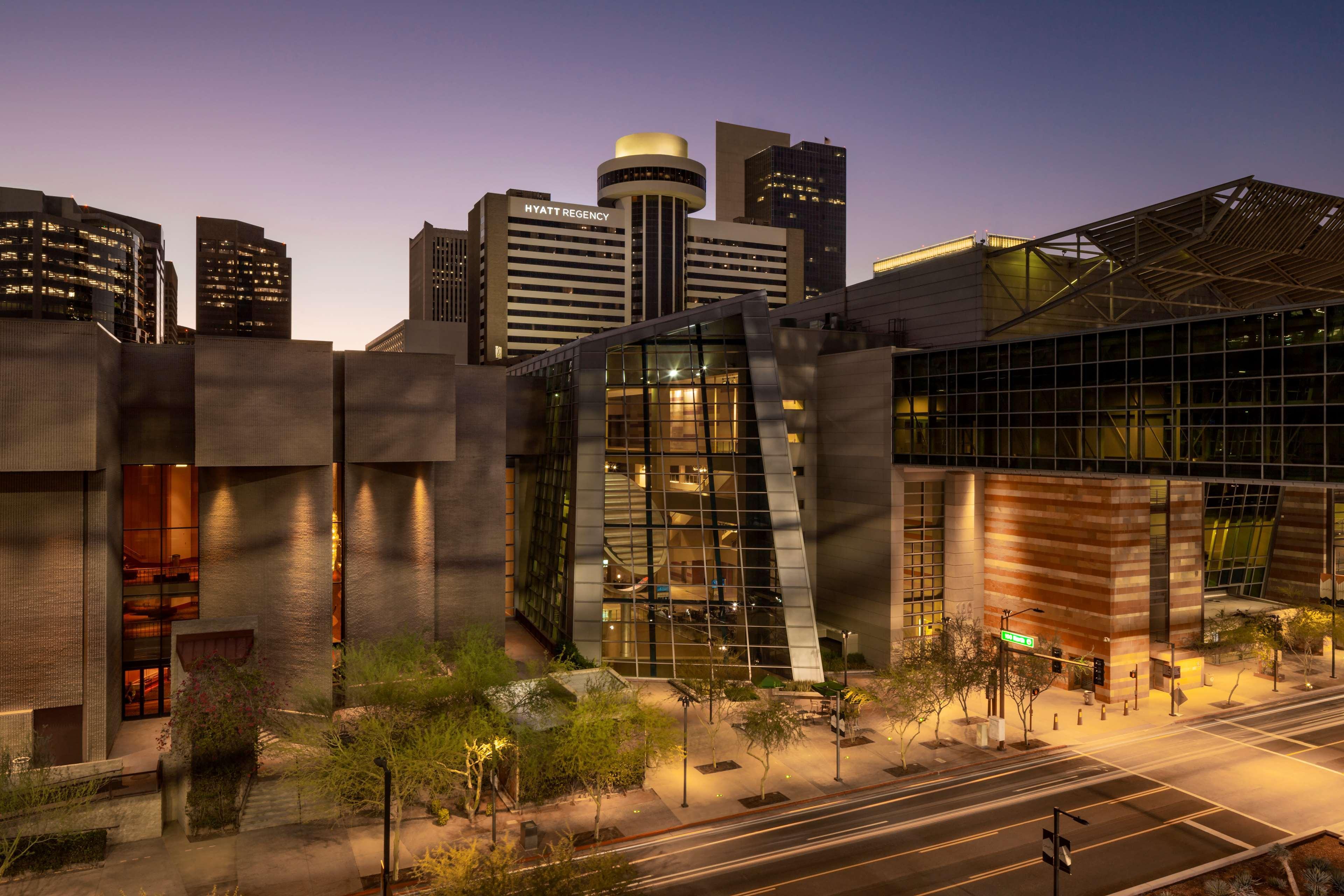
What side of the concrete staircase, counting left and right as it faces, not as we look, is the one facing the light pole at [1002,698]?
left

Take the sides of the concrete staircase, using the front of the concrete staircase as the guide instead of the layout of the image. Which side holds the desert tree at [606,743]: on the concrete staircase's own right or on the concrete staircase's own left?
on the concrete staircase's own left

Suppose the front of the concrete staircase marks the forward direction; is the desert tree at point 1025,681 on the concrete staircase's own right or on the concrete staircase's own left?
on the concrete staircase's own left

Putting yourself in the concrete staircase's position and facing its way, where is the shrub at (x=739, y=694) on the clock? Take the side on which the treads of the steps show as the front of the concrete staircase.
The shrub is roughly at 9 o'clock from the concrete staircase.

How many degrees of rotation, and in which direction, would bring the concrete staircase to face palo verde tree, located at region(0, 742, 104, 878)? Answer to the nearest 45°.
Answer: approximately 90° to its right

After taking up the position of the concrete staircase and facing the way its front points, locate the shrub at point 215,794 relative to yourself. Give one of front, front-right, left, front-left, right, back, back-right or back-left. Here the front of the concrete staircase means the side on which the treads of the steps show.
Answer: right

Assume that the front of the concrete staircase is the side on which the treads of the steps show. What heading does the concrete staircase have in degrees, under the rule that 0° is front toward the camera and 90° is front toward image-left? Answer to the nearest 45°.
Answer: approximately 0°

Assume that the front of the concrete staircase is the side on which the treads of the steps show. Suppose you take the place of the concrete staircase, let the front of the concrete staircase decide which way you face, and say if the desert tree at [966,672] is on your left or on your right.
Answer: on your left

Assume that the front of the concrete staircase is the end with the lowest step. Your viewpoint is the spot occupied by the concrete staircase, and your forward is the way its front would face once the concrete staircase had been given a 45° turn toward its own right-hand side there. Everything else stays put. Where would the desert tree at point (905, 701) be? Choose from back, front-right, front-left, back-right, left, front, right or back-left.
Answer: back-left

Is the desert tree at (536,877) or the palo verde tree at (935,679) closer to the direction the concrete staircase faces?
the desert tree

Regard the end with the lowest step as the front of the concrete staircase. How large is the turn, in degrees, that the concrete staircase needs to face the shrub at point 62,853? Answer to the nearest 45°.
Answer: approximately 90° to its right

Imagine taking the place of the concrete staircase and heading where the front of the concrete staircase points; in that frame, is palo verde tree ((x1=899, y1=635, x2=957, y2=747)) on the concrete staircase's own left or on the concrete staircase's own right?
on the concrete staircase's own left

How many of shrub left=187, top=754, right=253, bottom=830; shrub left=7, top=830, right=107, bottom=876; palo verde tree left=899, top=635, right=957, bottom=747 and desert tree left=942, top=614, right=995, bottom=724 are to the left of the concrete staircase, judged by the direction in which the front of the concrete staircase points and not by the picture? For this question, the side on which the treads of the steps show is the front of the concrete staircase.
2
